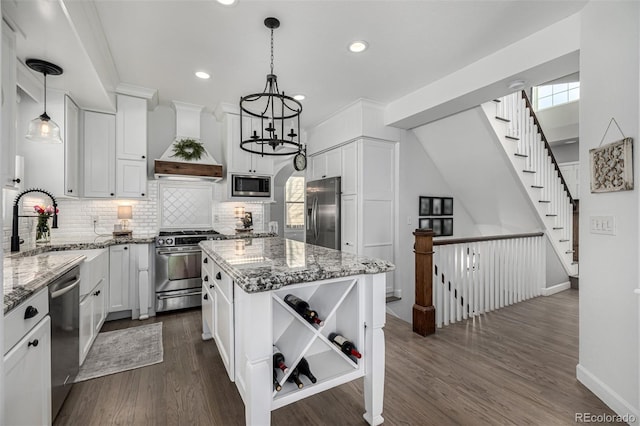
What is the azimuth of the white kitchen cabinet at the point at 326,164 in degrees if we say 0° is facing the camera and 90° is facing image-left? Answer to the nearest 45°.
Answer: approximately 45°

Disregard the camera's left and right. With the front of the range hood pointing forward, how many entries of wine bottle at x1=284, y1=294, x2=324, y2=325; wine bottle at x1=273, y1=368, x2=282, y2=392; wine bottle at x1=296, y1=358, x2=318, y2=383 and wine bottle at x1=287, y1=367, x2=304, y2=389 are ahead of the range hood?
4

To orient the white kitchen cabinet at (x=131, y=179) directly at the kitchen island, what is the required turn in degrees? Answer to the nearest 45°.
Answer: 0° — it already faces it

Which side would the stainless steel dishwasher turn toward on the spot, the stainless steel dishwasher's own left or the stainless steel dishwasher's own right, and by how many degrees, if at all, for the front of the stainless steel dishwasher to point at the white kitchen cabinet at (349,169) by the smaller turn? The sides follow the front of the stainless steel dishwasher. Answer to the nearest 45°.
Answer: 0° — it already faces it

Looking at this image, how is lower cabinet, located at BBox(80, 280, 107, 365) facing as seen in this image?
to the viewer's right

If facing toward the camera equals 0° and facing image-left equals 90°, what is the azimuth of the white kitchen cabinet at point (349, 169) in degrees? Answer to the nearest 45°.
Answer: approximately 45°

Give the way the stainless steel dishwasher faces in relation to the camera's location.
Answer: facing to the right of the viewer
